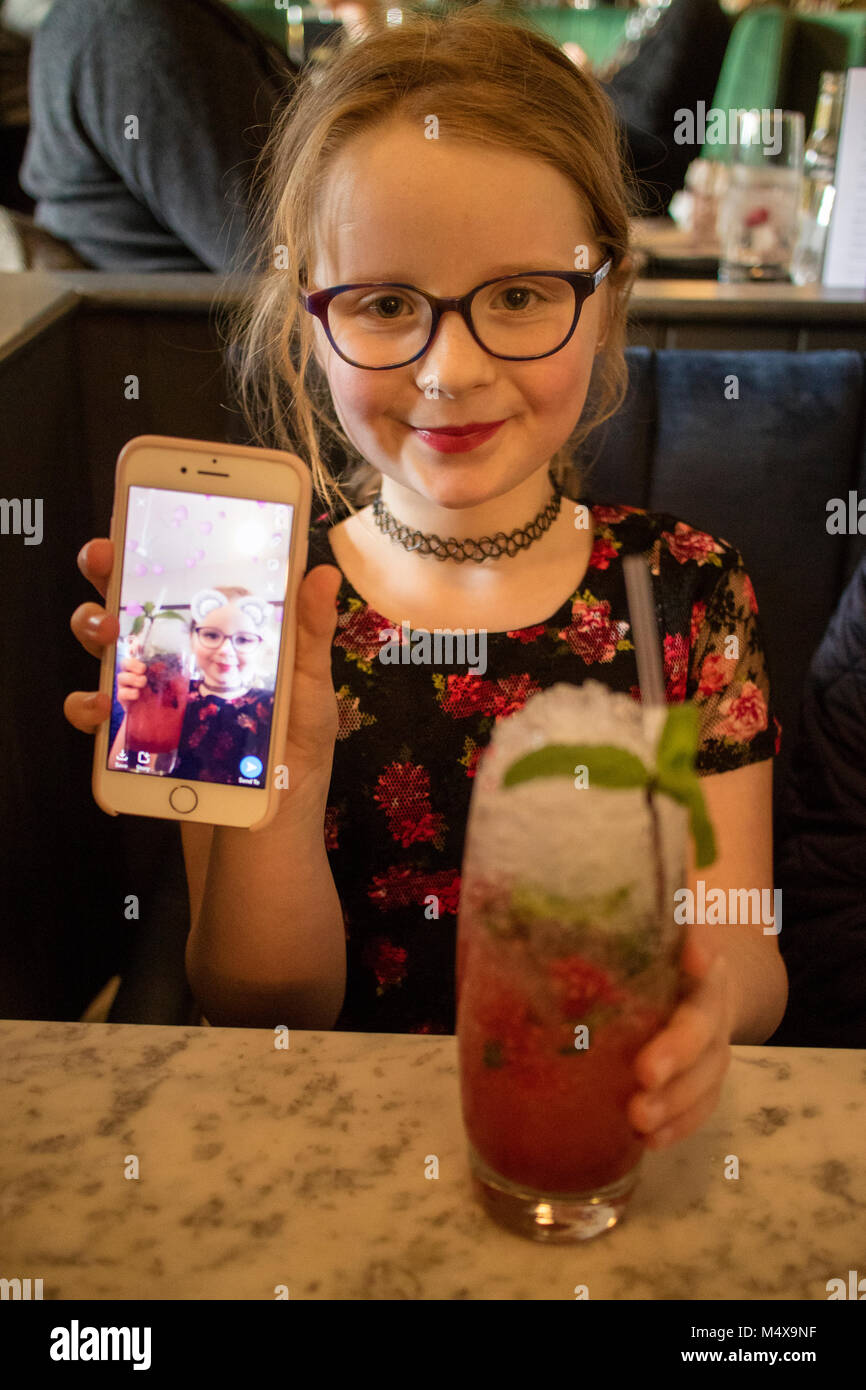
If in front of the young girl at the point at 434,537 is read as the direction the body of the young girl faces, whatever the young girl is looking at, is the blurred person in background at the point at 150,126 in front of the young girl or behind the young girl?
behind

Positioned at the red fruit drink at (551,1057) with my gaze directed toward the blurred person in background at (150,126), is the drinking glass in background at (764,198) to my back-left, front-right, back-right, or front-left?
front-right

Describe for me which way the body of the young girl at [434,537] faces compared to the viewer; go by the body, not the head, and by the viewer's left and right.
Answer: facing the viewer

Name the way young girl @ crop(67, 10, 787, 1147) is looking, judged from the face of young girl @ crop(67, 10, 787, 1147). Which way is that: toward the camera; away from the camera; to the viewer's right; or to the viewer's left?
toward the camera
